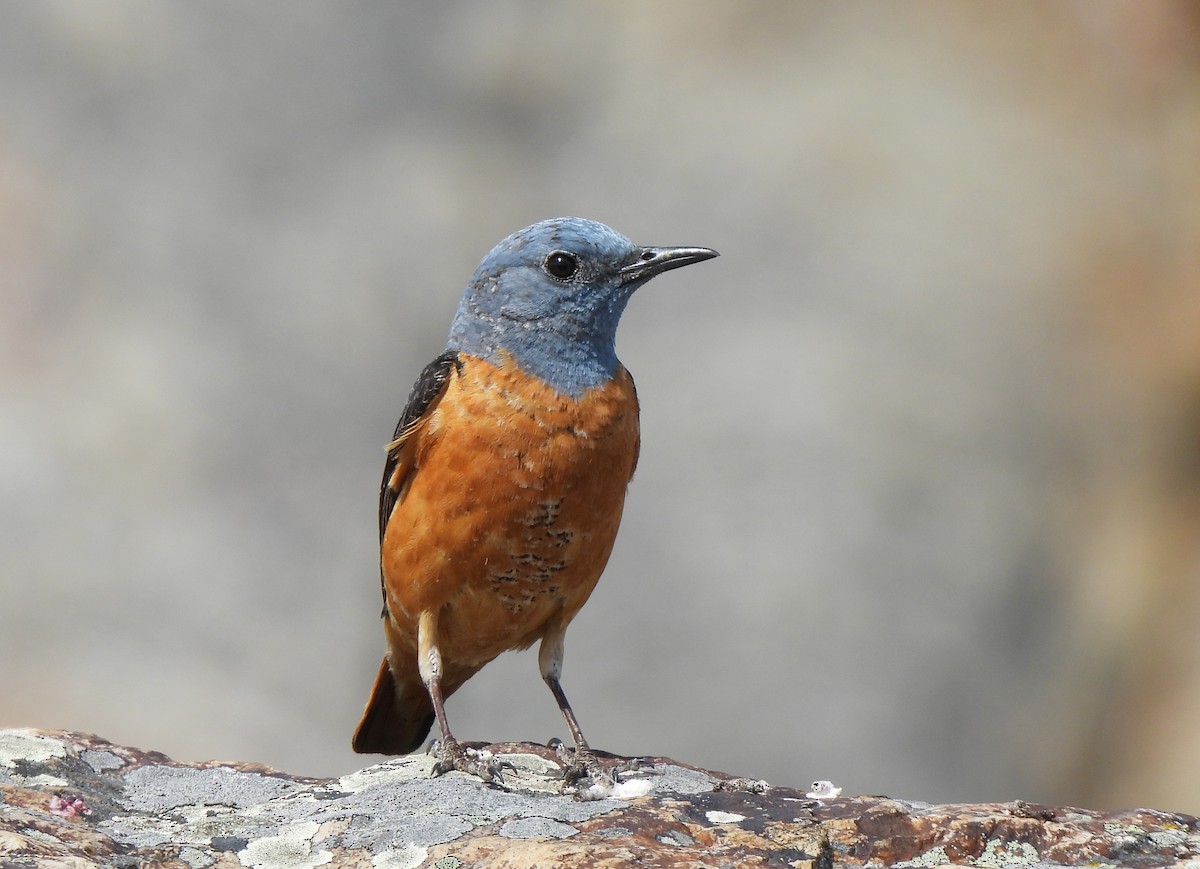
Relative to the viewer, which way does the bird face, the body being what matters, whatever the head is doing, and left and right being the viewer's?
facing the viewer and to the right of the viewer
